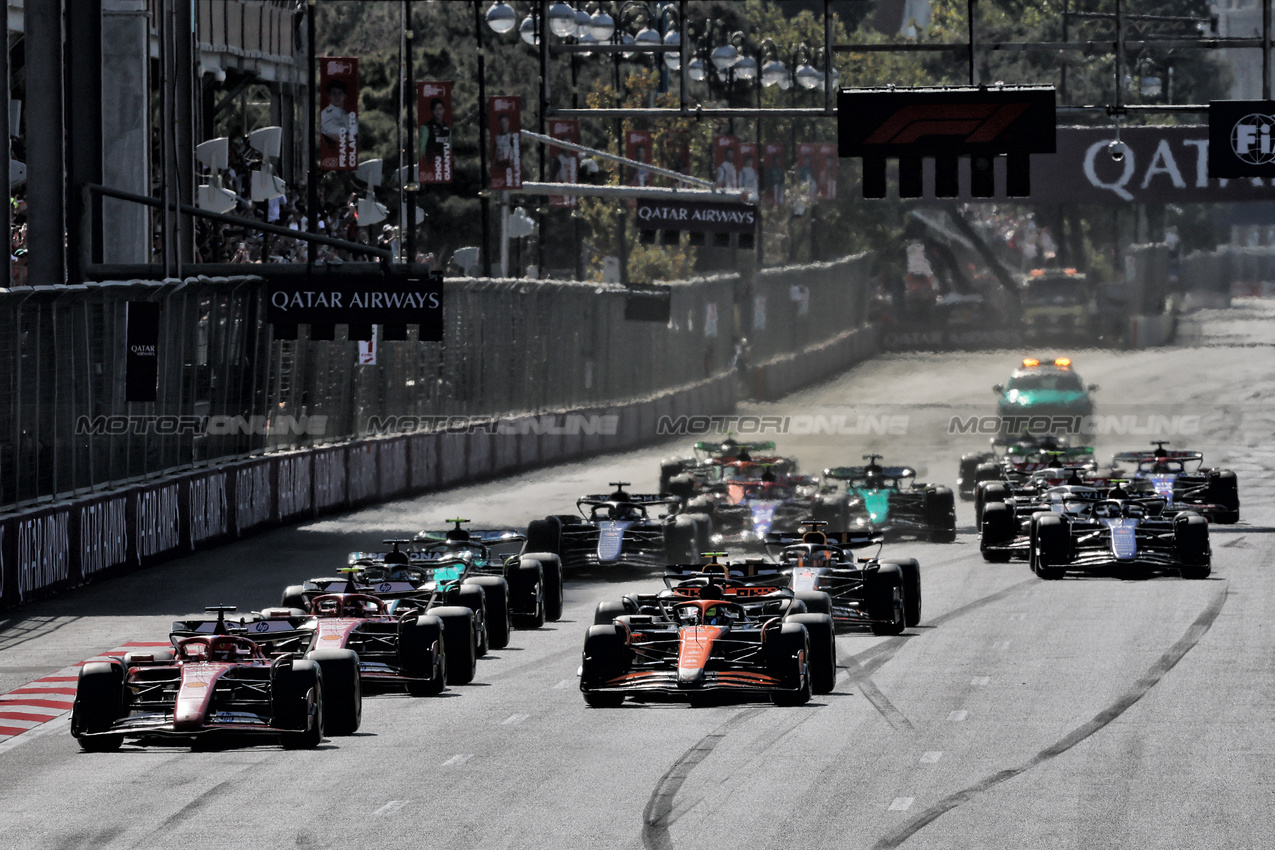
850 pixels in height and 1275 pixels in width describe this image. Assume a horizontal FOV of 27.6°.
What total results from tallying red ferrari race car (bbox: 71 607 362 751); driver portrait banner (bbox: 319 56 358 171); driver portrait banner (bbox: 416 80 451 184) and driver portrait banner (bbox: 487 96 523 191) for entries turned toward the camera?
4

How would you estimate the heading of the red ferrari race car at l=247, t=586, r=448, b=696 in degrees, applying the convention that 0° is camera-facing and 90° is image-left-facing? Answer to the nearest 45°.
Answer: approximately 0°

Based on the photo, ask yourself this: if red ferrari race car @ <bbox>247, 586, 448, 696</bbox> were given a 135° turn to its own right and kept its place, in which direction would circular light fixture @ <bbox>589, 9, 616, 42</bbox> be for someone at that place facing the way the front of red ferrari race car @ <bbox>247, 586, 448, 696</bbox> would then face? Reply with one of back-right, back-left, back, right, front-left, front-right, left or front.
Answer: front-right

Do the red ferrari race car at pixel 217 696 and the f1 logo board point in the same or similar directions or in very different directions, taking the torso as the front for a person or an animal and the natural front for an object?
same or similar directions

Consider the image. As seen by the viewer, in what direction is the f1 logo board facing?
toward the camera

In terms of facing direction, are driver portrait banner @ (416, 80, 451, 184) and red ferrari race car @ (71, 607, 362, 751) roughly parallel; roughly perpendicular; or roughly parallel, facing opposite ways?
roughly parallel

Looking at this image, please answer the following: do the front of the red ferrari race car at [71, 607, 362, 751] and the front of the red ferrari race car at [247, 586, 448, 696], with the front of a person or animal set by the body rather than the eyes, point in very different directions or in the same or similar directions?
same or similar directions

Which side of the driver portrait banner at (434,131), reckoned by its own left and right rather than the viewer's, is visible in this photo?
front

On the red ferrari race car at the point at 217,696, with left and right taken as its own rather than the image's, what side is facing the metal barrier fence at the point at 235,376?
back

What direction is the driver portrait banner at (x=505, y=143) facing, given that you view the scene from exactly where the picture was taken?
facing the viewer

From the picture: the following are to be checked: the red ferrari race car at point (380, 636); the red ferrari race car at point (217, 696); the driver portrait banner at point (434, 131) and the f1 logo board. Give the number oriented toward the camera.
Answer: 4

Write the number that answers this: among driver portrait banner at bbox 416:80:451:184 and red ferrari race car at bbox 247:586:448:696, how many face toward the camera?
2
